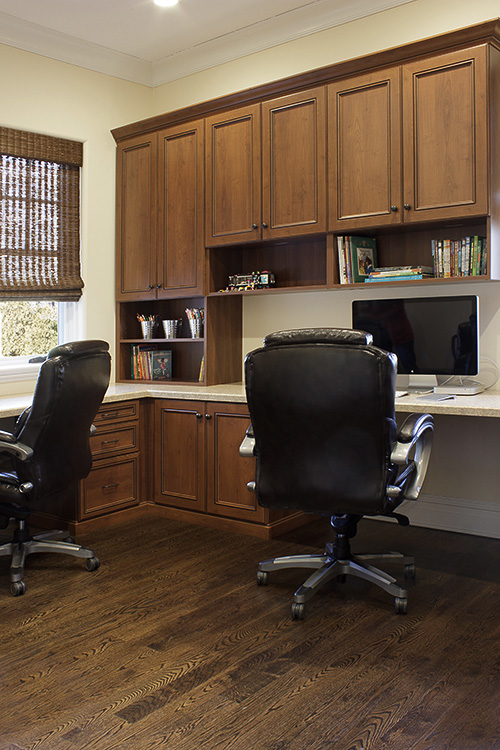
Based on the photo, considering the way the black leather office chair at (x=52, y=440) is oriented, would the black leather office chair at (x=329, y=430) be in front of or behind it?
behind

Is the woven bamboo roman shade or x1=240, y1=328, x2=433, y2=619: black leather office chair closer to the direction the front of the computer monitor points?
the black leather office chair

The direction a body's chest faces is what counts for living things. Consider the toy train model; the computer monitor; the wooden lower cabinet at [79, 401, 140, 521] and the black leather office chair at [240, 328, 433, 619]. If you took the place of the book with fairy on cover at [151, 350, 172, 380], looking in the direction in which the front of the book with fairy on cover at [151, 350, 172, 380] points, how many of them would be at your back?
0

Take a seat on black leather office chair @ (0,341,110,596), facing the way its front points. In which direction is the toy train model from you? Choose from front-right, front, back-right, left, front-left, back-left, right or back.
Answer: right

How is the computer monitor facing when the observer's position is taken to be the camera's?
facing the viewer

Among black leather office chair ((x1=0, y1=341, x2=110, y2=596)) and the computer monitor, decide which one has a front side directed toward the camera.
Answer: the computer monitor

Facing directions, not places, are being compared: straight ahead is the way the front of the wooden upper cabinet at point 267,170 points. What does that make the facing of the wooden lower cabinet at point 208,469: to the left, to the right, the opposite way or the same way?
the same way

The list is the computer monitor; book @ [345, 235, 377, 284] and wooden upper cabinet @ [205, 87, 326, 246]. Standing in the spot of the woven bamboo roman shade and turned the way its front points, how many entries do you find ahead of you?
3

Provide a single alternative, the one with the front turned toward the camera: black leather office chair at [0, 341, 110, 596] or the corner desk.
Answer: the corner desk

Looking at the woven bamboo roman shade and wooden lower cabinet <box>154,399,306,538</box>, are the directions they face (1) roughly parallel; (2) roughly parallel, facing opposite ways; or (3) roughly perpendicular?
roughly perpendicular

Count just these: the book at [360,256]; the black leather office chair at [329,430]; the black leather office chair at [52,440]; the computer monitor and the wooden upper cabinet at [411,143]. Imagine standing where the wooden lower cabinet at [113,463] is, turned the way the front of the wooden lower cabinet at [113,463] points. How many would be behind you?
0

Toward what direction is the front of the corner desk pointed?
toward the camera

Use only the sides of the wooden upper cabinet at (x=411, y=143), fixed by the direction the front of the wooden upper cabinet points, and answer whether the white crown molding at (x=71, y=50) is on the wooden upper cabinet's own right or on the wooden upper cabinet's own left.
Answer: on the wooden upper cabinet's own right

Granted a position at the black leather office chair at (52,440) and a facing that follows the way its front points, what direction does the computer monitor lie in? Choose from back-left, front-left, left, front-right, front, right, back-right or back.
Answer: back-right

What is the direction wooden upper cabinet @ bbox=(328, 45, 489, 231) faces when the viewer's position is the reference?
facing the viewer and to the left of the viewer

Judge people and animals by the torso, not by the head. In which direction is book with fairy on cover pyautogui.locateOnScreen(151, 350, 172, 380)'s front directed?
toward the camera

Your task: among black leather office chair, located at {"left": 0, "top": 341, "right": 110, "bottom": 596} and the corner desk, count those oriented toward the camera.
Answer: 1

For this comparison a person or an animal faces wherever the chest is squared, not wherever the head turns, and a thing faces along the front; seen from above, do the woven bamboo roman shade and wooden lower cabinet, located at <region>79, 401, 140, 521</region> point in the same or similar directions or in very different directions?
same or similar directions
